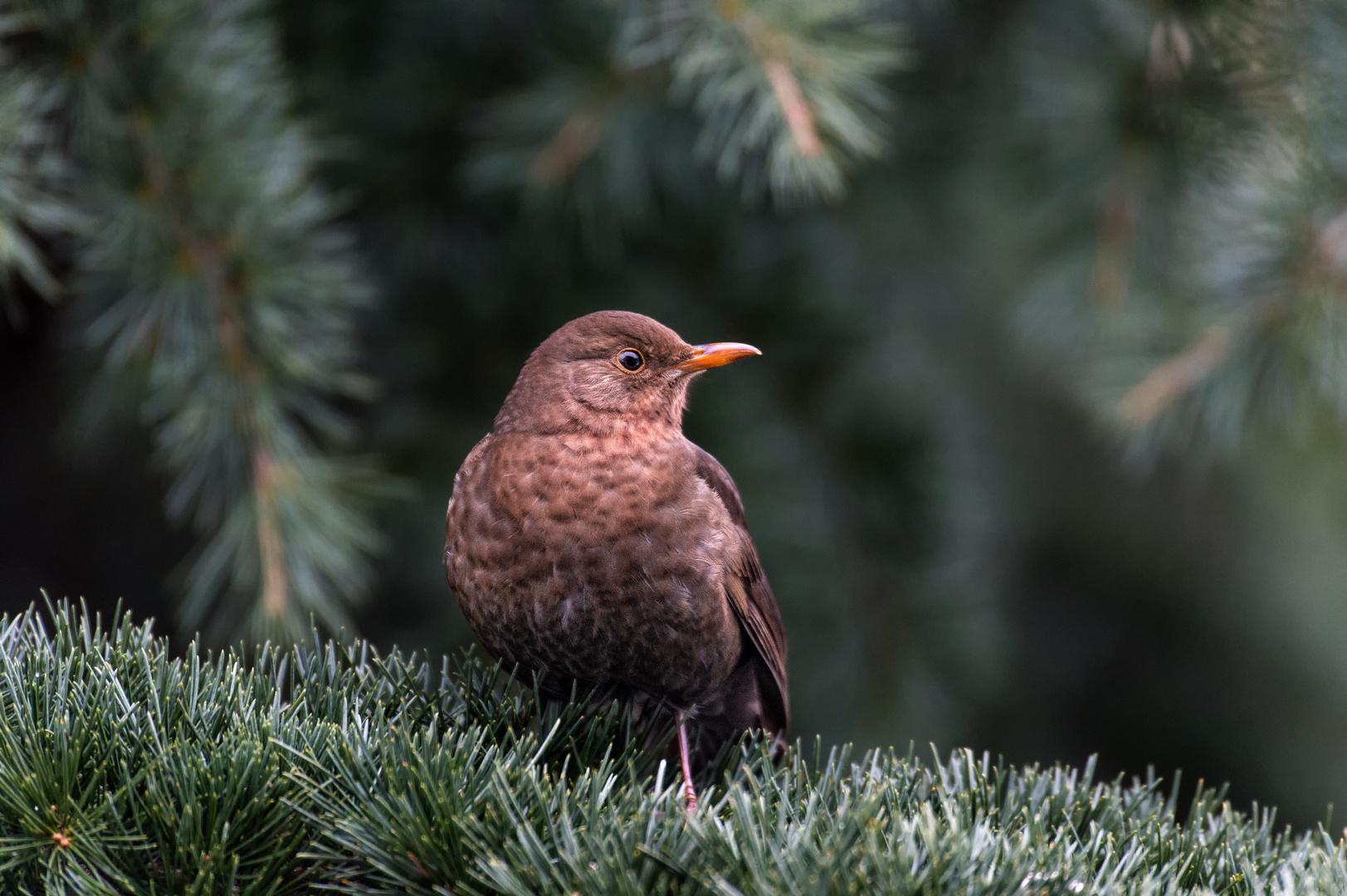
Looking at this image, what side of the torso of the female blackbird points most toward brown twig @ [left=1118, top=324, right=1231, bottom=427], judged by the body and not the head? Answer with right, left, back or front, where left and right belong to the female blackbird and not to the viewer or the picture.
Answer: back

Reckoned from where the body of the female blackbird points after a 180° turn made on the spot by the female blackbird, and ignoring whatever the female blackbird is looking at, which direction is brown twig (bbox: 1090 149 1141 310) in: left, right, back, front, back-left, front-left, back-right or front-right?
front

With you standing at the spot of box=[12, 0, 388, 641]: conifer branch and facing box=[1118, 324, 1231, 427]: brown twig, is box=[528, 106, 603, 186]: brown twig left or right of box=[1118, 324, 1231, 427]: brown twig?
left

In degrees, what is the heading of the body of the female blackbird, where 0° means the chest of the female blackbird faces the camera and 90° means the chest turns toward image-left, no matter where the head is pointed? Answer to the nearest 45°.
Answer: approximately 45°
